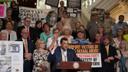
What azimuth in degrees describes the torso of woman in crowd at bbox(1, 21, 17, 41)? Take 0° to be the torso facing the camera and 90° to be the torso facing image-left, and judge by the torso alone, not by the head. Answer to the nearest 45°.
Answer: approximately 0°

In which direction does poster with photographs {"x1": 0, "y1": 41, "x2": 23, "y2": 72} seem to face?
toward the camera

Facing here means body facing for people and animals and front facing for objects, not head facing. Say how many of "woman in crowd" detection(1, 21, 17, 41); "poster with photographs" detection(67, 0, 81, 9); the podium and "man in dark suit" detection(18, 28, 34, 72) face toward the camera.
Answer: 4

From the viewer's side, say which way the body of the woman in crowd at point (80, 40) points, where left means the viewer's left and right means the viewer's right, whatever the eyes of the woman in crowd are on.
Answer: facing the viewer

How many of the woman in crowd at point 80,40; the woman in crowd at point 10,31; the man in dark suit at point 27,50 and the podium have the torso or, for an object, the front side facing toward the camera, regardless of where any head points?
4

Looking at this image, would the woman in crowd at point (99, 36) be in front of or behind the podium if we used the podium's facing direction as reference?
behind

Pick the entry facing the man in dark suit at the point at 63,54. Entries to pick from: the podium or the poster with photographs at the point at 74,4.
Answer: the poster with photographs

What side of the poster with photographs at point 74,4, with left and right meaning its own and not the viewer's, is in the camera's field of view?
front

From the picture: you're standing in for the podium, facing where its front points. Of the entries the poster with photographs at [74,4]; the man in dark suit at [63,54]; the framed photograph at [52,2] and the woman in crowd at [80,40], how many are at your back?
4
